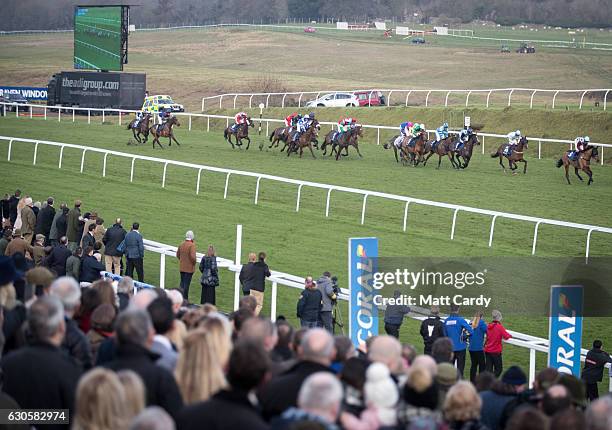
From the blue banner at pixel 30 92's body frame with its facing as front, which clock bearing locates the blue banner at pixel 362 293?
the blue banner at pixel 362 293 is roughly at 12 o'clock from the blue banner at pixel 30 92.

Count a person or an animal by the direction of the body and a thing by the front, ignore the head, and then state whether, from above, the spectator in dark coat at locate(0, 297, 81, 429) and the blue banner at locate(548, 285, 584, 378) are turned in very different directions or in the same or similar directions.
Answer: very different directions

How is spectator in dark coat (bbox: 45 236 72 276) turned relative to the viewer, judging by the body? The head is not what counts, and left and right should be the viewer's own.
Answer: facing away from the viewer and to the right of the viewer

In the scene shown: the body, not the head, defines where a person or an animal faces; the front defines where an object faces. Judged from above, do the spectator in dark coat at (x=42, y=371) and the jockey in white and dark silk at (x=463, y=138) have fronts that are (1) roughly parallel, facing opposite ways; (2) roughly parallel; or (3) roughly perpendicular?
roughly perpendicular

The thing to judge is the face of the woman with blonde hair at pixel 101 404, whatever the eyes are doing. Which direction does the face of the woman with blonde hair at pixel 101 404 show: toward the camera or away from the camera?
away from the camera

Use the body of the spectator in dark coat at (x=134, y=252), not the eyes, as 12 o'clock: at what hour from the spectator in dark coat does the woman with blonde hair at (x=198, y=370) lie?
The woman with blonde hair is roughly at 6 o'clock from the spectator in dark coat.

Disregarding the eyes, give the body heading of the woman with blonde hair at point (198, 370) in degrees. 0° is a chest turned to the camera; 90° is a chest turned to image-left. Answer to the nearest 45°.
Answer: approximately 180°

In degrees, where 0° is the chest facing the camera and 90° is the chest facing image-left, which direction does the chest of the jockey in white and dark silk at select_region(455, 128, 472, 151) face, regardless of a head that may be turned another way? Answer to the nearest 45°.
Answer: approximately 270°

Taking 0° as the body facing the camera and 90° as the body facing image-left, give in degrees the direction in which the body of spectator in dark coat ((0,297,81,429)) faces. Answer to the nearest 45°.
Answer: approximately 225°

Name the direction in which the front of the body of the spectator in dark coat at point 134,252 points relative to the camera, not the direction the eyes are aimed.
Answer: away from the camera

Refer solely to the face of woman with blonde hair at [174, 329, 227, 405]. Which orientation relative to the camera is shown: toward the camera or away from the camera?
away from the camera
